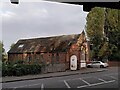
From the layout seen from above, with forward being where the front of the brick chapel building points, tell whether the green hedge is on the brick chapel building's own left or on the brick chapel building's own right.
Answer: on the brick chapel building's own right

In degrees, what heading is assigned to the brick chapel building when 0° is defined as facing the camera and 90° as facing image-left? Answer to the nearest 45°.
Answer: approximately 315°
